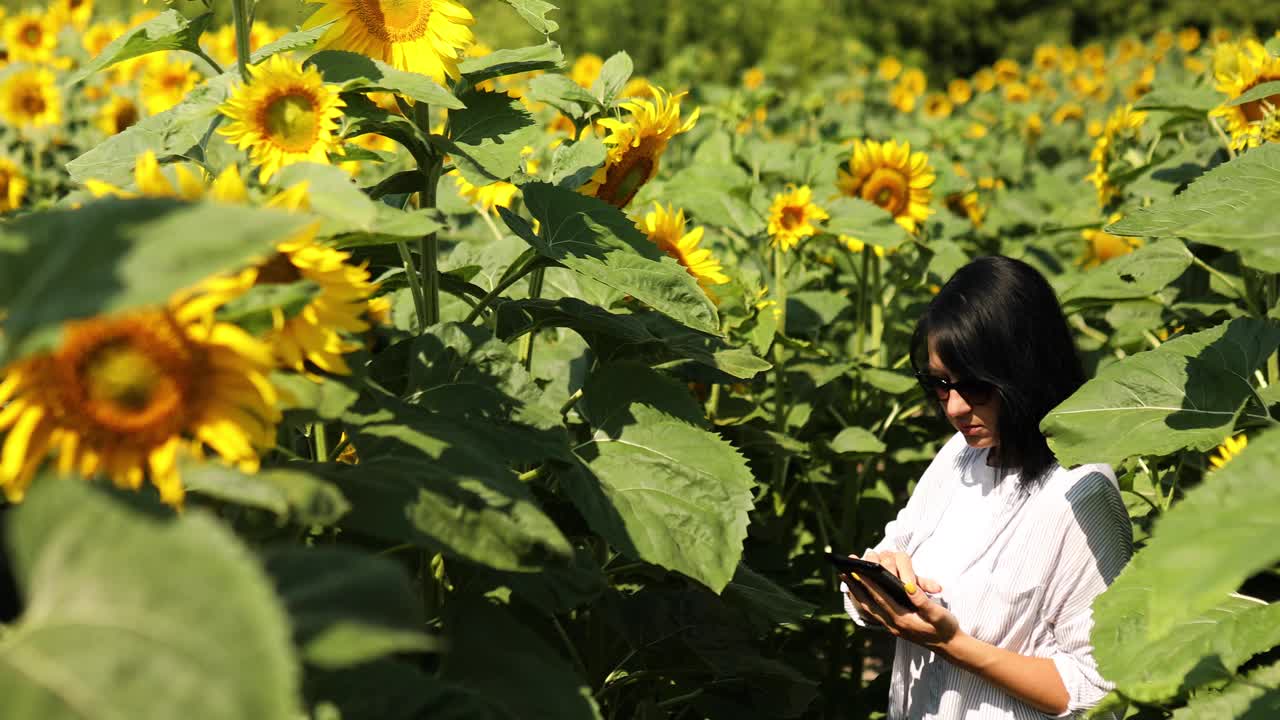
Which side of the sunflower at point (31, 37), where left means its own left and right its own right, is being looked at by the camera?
front

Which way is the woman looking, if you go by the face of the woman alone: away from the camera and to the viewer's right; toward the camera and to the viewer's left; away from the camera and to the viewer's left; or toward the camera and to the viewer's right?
toward the camera and to the viewer's left

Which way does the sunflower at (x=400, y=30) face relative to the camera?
toward the camera

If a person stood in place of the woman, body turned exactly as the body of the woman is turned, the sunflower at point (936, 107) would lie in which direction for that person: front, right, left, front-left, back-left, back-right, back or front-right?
back-right

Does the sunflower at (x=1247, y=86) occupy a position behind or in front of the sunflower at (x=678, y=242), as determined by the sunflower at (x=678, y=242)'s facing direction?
behind

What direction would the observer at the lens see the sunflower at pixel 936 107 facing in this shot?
facing the viewer

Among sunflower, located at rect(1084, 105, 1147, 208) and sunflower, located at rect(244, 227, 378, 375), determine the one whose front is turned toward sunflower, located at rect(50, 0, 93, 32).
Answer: sunflower, located at rect(1084, 105, 1147, 208)

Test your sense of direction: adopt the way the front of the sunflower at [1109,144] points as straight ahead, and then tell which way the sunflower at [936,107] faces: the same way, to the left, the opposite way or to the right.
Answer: to the left

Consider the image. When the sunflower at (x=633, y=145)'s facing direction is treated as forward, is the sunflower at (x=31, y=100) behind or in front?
behind

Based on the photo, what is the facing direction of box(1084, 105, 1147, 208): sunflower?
to the viewer's left

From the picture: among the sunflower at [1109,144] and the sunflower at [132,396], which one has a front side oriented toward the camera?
the sunflower at [132,396]

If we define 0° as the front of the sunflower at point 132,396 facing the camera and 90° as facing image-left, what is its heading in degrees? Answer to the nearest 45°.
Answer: approximately 0°

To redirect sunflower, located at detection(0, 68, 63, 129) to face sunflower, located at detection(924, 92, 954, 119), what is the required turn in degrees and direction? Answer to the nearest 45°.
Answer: approximately 90° to its left

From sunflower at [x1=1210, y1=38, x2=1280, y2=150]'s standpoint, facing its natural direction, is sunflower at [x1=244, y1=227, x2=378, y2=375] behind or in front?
in front

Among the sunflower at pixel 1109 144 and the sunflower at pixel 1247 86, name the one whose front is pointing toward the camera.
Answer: the sunflower at pixel 1247 86
